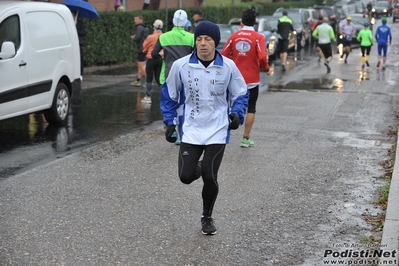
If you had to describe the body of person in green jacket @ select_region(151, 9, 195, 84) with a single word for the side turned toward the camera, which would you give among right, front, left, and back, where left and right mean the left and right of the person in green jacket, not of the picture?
back

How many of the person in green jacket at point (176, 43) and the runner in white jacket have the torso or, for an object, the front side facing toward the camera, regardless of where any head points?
1

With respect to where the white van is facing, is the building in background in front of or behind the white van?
behind

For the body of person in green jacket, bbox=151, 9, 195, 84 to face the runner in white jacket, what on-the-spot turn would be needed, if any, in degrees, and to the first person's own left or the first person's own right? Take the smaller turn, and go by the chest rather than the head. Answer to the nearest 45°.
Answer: approximately 180°

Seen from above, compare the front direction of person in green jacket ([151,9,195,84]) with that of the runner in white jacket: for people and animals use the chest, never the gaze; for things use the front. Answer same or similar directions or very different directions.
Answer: very different directions

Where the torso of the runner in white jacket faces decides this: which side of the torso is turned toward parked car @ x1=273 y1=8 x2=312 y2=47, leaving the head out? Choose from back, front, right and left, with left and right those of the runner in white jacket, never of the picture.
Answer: back

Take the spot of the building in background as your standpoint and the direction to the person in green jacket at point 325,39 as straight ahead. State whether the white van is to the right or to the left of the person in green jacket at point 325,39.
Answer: right
